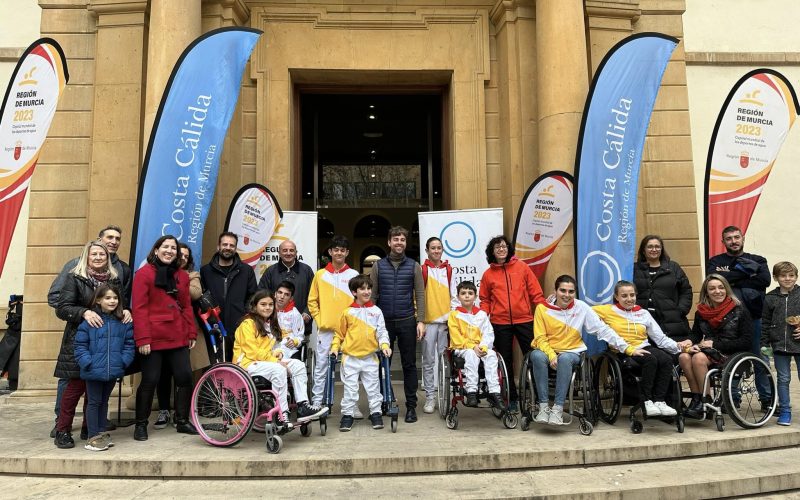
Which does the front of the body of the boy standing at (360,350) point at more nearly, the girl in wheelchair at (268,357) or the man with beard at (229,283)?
the girl in wheelchair

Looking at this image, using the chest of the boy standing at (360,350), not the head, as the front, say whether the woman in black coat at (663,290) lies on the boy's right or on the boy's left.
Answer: on the boy's left

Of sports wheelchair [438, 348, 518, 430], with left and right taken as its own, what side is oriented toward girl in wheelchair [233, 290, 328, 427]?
right

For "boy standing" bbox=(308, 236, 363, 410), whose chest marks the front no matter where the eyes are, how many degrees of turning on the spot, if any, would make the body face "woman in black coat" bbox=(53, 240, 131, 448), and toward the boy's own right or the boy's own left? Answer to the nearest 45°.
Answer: approximately 90° to the boy's own right

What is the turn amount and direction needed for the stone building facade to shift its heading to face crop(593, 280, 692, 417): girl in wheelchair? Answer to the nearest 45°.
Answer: approximately 45° to its left

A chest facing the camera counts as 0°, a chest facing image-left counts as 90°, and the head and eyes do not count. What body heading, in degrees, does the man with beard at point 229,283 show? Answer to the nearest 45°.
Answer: approximately 0°

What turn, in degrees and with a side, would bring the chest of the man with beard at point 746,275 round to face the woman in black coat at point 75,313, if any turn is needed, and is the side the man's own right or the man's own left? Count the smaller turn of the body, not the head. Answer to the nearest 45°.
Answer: approximately 45° to the man's own right

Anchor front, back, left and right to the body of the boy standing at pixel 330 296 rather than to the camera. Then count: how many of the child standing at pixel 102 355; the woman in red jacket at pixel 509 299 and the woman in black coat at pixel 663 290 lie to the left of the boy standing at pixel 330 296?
2

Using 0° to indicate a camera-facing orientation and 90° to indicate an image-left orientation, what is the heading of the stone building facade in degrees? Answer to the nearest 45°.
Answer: approximately 0°

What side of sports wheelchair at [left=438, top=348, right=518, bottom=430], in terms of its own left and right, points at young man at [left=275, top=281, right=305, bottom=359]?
right
